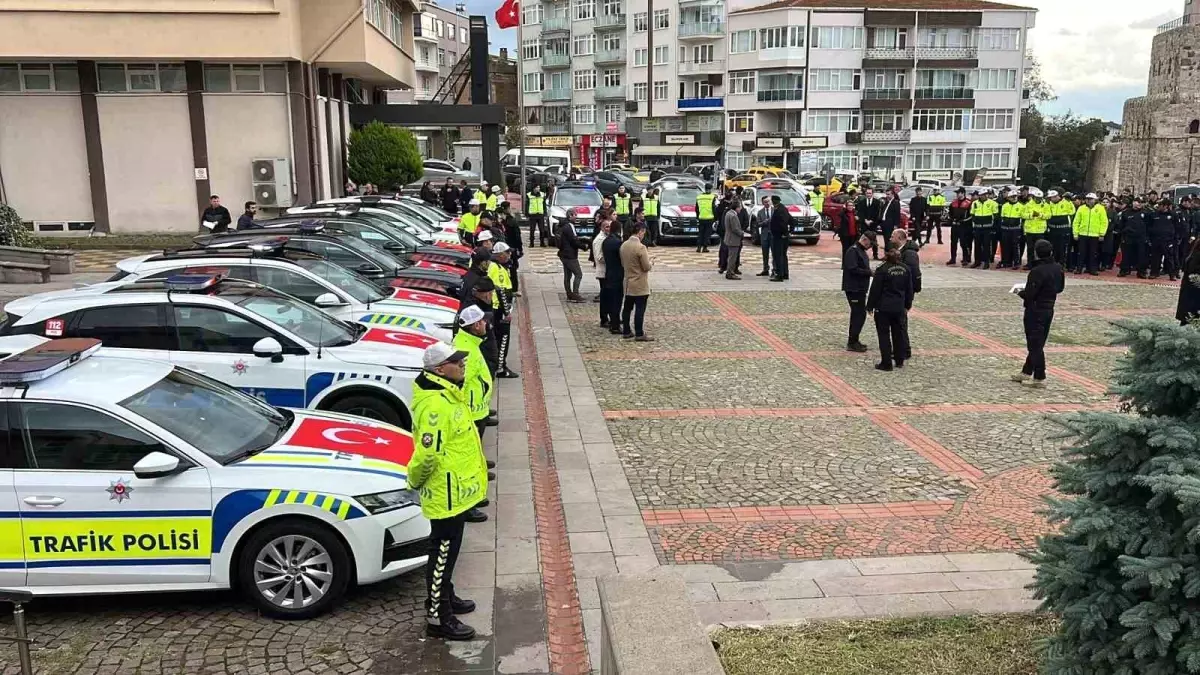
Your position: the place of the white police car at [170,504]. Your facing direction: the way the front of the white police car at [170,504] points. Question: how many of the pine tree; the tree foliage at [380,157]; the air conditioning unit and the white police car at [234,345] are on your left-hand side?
3

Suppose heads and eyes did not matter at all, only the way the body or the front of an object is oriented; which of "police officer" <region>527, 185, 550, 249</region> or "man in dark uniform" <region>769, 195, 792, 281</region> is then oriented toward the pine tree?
the police officer

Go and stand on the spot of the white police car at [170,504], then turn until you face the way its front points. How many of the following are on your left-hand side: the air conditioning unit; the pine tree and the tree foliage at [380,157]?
2

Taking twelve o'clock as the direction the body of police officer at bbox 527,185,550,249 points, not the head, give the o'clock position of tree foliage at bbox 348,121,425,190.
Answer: The tree foliage is roughly at 4 o'clock from the police officer.

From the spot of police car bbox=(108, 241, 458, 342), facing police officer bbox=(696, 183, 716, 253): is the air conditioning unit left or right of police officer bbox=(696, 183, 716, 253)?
left

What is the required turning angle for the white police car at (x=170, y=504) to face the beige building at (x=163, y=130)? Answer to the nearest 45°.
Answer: approximately 90° to its left

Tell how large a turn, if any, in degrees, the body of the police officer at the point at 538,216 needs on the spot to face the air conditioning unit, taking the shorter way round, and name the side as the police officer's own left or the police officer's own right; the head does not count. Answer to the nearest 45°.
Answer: approximately 90° to the police officer's own right

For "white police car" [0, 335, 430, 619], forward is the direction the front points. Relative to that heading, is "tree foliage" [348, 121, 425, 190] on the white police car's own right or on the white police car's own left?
on the white police car's own left

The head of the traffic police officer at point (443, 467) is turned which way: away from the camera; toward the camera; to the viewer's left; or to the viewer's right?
to the viewer's right

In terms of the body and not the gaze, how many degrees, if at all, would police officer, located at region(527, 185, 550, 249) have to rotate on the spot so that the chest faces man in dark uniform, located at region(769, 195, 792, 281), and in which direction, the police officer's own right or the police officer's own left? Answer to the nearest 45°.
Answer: approximately 45° to the police officer's own left

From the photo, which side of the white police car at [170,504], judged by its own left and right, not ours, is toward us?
right
